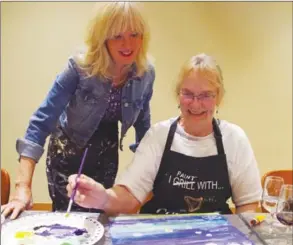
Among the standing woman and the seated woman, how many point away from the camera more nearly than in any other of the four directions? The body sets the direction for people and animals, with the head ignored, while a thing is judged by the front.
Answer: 0

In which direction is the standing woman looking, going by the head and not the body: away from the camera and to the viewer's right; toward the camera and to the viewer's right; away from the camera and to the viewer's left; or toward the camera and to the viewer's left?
toward the camera and to the viewer's right

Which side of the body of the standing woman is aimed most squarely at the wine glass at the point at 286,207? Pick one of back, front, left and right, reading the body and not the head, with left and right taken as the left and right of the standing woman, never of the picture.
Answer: front

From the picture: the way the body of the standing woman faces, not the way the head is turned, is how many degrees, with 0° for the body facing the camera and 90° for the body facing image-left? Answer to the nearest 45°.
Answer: approximately 315°
